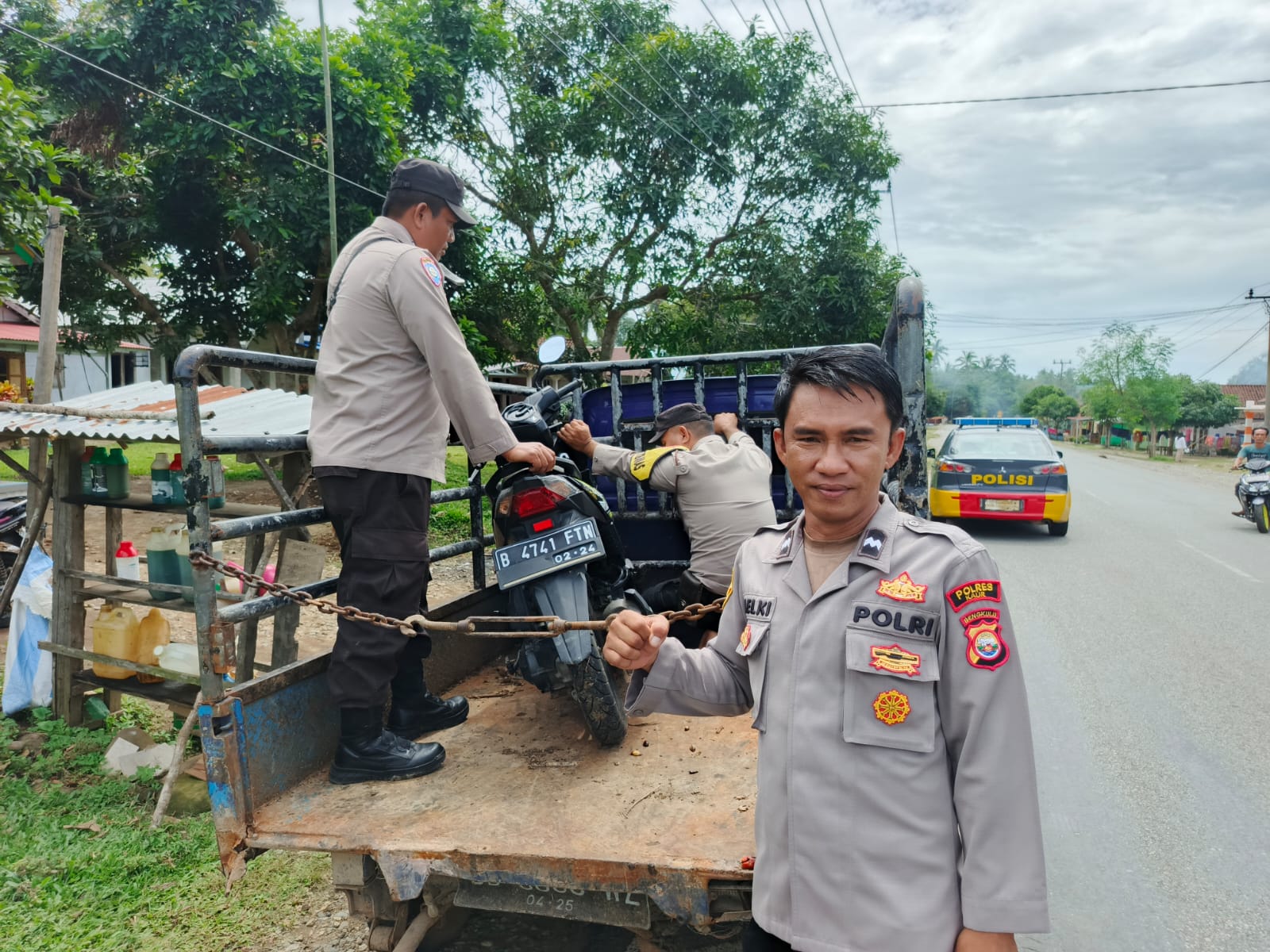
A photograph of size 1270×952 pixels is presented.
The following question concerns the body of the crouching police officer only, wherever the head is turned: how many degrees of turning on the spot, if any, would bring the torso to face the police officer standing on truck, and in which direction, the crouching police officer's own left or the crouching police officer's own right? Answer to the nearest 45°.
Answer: approximately 90° to the crouching police officer's own left

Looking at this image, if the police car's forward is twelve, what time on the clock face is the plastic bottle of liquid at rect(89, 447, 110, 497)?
The plastic bottle of liquid is roughly at 7 o'clock from the police car.

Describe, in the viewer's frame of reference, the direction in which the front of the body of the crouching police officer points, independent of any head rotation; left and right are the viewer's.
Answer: facing away from the viewer and to the left of the viewer

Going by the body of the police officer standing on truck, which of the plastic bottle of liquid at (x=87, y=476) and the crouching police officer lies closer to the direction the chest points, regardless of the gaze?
the crouching police officer

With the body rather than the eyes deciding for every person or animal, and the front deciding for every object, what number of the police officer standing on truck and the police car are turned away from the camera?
1

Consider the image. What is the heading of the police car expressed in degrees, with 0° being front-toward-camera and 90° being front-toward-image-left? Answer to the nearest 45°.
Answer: approximately 180°

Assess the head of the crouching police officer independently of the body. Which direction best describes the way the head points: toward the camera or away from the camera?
away from the camera

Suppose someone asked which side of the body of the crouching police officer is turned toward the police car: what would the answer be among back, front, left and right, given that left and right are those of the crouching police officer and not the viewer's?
right

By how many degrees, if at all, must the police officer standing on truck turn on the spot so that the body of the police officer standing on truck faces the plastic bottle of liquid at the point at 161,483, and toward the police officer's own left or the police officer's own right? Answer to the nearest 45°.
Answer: approximately 135° to the police officer's own left

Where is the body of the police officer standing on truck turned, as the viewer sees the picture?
to the viewer's right
